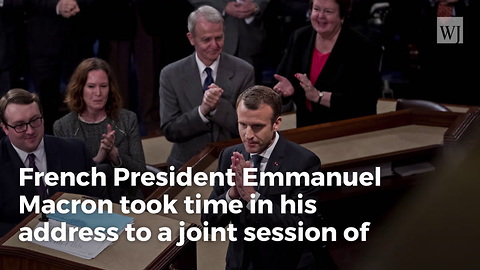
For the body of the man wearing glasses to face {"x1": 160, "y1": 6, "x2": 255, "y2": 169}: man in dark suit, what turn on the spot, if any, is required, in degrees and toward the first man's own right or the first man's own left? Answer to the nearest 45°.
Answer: approximately 90° to the first man's own left

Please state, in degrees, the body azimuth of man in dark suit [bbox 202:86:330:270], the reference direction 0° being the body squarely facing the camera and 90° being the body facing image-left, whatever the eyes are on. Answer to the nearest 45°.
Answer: approximately 45°

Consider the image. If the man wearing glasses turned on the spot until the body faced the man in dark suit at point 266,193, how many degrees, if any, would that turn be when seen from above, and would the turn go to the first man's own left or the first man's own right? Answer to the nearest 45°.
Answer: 0° — they already face them

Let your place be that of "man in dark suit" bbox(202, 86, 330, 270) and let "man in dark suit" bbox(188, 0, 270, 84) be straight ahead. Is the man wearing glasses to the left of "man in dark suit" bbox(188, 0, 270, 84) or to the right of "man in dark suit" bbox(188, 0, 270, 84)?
left

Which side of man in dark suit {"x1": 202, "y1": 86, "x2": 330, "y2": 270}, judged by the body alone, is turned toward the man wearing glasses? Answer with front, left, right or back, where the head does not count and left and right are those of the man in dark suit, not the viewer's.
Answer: right

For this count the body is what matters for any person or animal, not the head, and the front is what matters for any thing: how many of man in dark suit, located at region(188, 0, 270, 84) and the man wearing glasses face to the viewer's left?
0

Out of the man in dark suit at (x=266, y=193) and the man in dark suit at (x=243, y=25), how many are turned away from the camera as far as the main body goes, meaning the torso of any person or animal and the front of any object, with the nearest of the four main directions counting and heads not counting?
0

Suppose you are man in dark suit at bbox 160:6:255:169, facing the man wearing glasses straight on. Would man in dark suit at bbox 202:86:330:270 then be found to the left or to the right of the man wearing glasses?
left

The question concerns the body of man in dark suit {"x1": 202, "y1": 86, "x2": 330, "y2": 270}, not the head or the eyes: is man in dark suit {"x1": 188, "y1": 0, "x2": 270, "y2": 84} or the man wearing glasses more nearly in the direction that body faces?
the man wearing glasses

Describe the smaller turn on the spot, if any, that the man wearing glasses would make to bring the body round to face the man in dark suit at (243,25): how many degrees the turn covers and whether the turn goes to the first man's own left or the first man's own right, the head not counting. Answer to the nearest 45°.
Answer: approximately 90° to the first man's own left

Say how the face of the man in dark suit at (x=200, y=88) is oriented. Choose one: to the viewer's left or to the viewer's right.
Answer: to the viewer's right

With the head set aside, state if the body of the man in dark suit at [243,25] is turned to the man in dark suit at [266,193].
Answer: yes

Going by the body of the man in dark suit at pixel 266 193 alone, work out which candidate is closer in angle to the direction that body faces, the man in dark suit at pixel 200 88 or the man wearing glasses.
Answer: the man wearing glasses

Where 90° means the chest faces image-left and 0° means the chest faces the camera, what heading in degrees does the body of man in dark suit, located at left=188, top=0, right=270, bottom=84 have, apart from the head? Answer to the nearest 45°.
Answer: approximately 0°

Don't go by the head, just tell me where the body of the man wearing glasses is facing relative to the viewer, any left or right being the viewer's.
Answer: facing the viewer and to the right of the viewer
